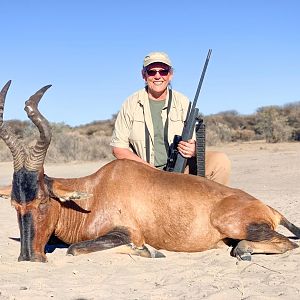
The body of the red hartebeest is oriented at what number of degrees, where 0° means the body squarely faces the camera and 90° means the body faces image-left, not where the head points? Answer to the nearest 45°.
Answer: approximately 90°

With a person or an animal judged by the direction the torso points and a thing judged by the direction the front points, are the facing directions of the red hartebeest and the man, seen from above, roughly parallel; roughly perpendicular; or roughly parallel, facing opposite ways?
roughly perpendicular

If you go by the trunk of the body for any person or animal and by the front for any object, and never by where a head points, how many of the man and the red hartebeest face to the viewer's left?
1

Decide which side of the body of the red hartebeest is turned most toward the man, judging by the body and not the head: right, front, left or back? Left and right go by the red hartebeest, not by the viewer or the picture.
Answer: right

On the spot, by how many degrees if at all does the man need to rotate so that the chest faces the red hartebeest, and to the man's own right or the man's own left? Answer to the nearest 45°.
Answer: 0° — they already face it

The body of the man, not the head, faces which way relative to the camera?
toward the camera
